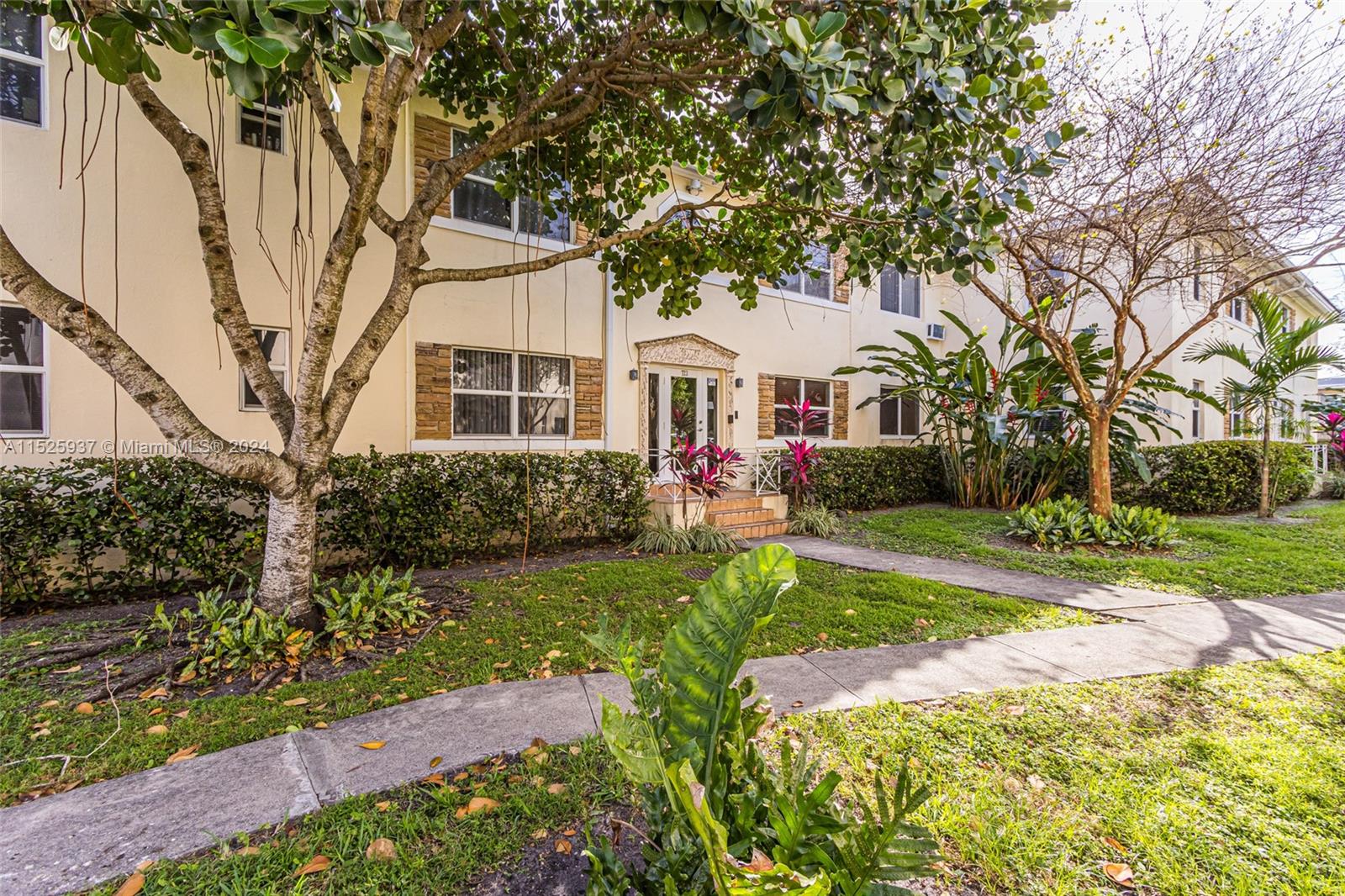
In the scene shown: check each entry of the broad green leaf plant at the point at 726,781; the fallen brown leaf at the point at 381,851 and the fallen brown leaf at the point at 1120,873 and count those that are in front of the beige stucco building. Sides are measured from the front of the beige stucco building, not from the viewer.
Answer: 3

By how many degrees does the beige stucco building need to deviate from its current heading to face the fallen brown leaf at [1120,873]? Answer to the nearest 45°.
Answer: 0° — it already faces it

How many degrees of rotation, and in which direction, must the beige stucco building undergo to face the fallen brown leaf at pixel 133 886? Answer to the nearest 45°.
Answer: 0° — it already faces it

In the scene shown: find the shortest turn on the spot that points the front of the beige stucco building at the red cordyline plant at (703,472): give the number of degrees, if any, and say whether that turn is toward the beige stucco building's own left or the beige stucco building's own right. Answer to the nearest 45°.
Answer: approximately 45° to the beige stucco building's own left

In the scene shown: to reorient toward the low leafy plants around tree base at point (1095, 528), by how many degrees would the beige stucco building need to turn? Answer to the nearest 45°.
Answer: approximately 45° to its left

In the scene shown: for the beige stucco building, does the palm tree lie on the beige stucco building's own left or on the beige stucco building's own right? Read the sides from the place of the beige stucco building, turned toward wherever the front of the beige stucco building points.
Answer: on the beige stucco building's own left

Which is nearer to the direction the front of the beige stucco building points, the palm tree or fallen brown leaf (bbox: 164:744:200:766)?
the fallen brown leaf

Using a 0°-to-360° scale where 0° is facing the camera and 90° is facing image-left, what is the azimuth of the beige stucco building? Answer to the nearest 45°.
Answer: approximately 315°
